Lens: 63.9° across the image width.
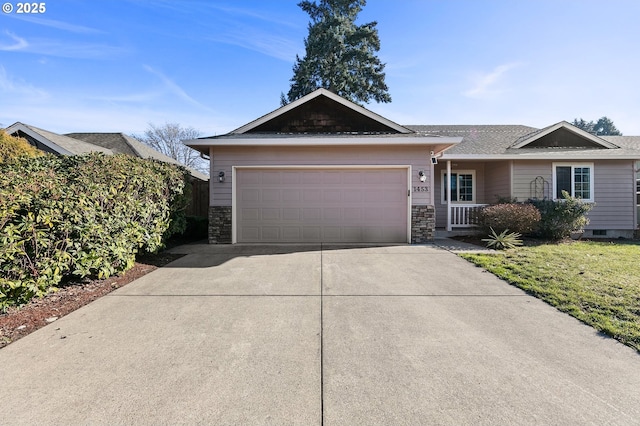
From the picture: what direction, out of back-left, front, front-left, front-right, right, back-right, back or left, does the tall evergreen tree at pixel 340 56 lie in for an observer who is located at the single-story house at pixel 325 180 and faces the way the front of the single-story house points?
back

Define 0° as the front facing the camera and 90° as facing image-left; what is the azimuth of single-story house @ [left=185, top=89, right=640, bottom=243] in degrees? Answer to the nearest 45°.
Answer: approximately 0°

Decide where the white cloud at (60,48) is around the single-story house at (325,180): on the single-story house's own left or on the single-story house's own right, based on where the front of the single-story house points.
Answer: on the single-story house's own right

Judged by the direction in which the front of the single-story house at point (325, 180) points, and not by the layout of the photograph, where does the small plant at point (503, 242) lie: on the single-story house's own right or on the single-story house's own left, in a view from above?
on the single-story house's own left

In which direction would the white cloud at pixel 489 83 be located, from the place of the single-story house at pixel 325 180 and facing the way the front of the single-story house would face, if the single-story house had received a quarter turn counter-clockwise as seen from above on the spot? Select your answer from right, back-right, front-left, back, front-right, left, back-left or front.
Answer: front-left

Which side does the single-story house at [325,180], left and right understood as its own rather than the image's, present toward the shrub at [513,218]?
left

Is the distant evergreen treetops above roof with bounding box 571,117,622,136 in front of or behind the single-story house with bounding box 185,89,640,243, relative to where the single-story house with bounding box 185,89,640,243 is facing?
behind

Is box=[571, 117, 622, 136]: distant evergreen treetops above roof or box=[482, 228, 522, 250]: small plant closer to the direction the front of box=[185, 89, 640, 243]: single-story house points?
the small plant
